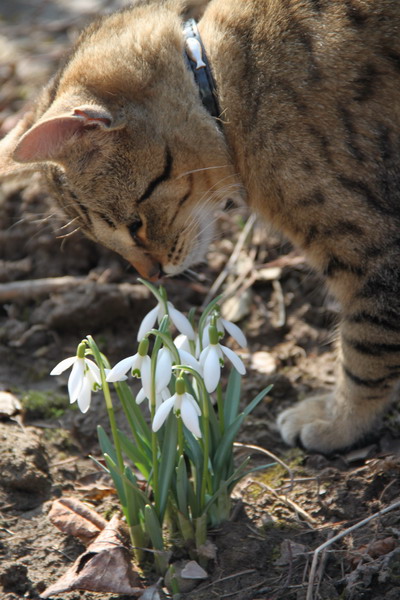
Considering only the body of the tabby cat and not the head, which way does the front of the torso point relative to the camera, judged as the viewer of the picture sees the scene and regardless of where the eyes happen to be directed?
to the viewer's left

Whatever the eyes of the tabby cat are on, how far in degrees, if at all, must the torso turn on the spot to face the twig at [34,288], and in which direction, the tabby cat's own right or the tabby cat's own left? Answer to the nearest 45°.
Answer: approximately 45° to the tabby cat's own right

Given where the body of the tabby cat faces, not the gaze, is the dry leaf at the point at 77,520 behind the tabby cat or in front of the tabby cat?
in front

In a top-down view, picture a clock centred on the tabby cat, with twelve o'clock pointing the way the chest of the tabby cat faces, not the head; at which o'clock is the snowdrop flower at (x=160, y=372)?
The snowdrop flower is roughly at 10 o'clock from the tabby cat.

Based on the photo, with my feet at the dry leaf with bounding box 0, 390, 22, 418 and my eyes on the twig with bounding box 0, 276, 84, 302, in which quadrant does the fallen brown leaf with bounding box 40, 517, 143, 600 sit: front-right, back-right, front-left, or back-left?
back-right

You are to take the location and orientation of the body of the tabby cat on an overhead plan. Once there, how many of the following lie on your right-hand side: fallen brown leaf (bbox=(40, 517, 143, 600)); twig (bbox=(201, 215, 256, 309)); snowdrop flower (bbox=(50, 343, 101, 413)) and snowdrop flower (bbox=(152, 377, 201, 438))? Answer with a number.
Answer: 1

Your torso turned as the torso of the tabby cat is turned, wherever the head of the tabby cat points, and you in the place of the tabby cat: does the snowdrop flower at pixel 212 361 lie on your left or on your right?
on your left

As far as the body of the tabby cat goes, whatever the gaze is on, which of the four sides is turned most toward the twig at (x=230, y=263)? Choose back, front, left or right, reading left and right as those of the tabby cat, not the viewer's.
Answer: right

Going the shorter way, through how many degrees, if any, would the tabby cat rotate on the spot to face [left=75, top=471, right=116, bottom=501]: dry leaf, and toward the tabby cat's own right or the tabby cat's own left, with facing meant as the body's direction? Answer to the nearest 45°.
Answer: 0° — it already faces it
